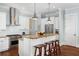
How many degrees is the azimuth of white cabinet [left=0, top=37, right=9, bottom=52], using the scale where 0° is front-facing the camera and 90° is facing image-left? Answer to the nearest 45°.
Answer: approximately 315°

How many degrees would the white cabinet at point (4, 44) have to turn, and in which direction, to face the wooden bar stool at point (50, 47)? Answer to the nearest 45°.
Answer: approximately 45° to its left

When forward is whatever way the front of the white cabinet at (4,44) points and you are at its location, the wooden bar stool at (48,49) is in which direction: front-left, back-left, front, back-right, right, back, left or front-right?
front-left
